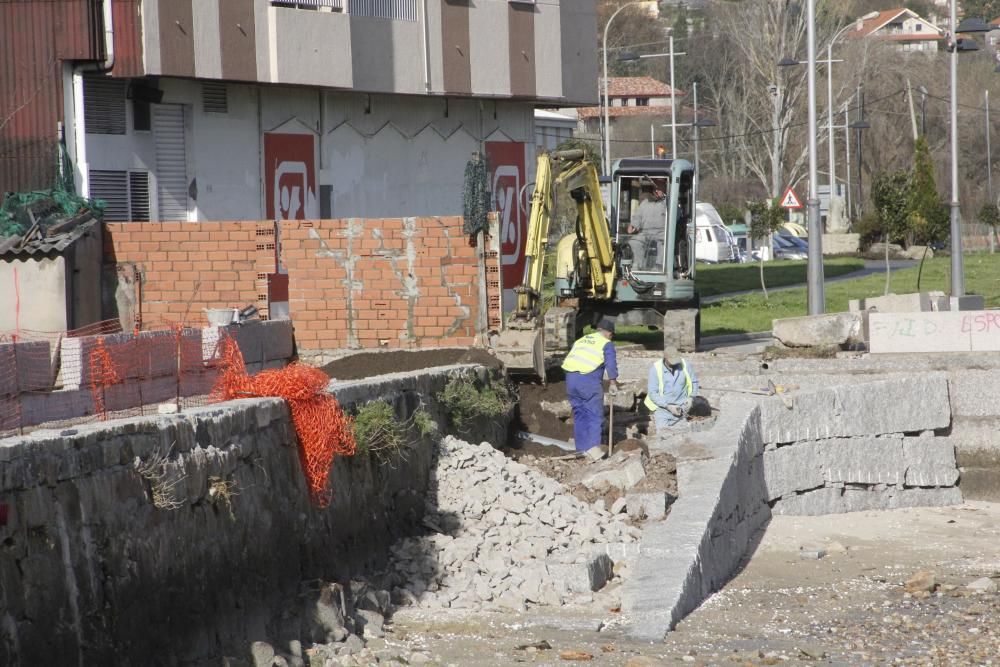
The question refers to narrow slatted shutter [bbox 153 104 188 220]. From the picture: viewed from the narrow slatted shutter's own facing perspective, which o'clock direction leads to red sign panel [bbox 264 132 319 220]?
The red sign panel is roughly at 8 o'clock from the narrow slatted shutter.

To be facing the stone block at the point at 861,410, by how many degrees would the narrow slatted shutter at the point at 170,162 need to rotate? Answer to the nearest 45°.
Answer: approximately 45° to its left

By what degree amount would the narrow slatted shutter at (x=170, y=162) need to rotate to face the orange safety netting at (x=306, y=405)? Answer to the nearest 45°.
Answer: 0° — it already faces it

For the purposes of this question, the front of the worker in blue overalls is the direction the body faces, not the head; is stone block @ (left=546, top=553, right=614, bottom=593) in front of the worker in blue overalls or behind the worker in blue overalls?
behind

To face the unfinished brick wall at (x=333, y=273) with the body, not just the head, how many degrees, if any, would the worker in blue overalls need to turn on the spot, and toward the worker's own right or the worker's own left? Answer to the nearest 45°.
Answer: approximately 90° to the worker's own left

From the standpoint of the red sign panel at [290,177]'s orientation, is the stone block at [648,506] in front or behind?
in front

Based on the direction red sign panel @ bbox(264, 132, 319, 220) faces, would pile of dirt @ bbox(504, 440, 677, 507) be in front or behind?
in front

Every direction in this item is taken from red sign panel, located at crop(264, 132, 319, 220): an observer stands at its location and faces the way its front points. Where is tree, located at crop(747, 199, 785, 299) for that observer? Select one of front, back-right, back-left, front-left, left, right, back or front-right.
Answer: back-left

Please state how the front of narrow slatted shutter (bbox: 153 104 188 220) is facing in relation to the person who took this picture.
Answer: facing the viewer

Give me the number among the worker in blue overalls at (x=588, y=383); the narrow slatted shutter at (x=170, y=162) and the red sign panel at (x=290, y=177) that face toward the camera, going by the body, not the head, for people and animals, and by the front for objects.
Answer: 2

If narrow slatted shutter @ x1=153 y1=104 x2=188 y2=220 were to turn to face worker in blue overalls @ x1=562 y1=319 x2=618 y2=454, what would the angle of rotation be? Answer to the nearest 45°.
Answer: approximately 45° to its left

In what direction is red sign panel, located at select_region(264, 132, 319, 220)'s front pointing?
toward the camera

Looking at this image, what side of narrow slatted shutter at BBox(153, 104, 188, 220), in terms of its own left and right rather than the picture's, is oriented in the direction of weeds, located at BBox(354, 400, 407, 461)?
front
